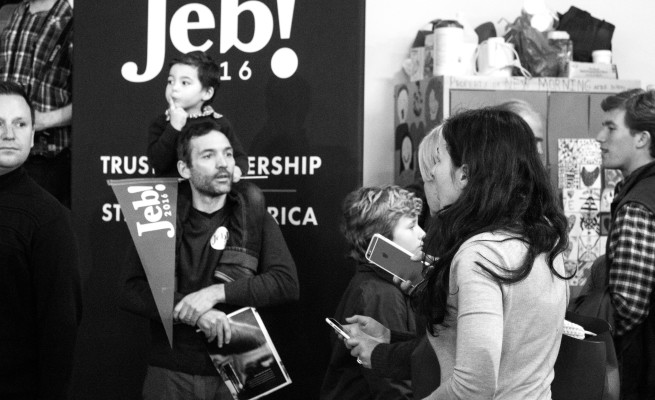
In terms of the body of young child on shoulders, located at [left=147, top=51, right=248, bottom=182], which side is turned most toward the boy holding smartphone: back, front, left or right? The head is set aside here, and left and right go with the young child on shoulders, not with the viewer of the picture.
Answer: left

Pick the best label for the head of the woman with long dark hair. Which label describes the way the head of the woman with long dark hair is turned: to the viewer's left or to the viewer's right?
to the viewer's left

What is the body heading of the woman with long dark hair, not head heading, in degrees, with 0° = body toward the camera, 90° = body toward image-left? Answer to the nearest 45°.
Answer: approximately 135°

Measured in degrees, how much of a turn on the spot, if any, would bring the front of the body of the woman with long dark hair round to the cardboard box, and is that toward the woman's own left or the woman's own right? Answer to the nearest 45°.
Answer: approximately 45° to the woman's own right

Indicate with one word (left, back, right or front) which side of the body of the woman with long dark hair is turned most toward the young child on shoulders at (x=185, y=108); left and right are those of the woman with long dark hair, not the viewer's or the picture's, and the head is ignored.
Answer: front

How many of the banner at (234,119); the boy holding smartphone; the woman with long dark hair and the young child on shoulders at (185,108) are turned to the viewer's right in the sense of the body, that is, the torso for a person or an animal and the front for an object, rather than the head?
1

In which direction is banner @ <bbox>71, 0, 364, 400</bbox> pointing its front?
toward the camera

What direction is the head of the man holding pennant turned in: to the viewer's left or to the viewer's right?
to the viewer's right

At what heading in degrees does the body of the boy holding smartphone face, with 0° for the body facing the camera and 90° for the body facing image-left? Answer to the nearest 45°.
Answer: approximately 270°

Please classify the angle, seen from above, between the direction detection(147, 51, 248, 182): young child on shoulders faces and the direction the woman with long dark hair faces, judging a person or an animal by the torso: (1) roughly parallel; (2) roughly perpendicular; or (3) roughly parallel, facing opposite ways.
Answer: roughly perpendicular

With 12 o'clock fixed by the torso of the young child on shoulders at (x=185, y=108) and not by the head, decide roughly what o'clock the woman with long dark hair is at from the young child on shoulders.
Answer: The woman with long dark hair is roughly at 10 o'clock from the young child on shoulders.

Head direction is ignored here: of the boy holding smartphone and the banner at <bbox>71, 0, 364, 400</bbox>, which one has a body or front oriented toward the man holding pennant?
the banner
